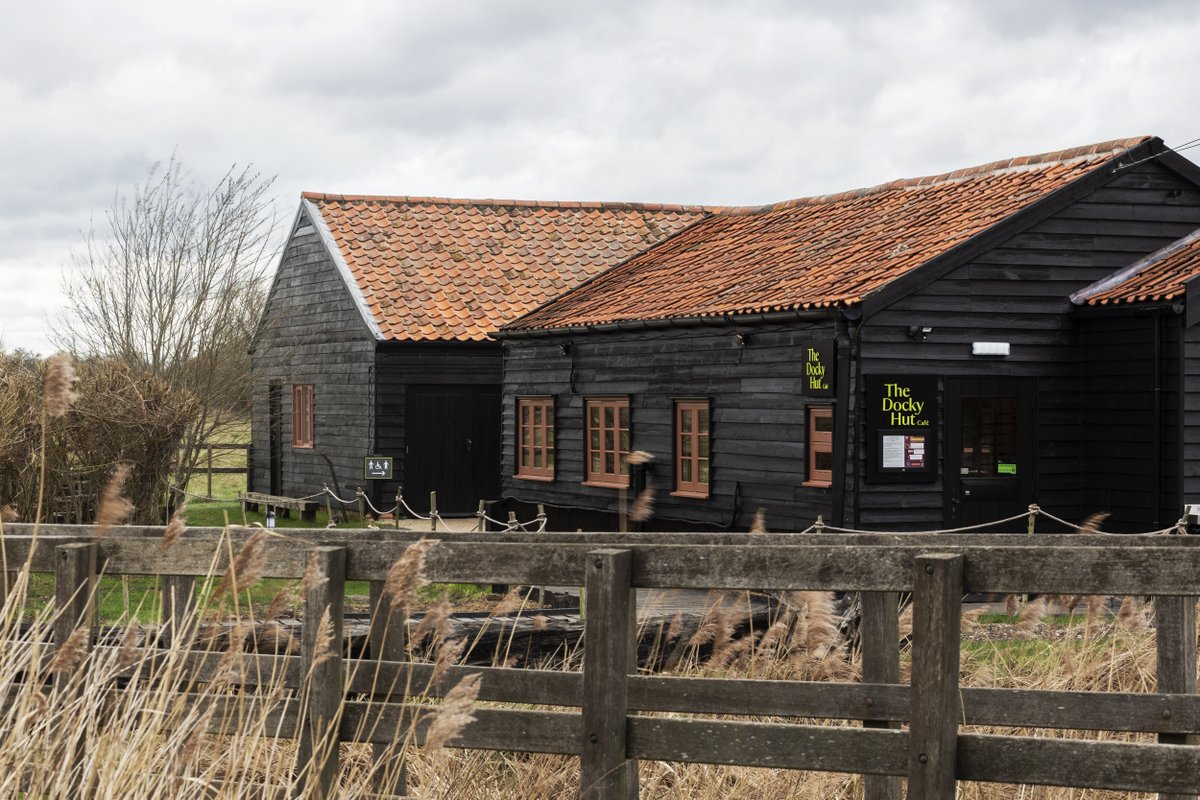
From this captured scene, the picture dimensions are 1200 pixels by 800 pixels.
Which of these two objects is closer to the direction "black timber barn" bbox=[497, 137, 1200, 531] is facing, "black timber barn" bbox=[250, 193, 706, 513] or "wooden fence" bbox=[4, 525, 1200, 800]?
the wooden fence

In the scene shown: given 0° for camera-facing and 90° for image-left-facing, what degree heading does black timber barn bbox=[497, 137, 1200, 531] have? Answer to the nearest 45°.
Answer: approximately 315°

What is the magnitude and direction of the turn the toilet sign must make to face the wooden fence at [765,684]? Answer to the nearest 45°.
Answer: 0° — it already faces it

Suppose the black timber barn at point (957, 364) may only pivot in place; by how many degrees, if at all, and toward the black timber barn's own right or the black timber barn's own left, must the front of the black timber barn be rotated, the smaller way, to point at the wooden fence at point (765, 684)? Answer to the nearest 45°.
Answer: approximately 45° to the black timber barn's own right

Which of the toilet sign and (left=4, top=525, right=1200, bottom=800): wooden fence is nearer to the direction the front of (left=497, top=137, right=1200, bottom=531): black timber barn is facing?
the wooden fence

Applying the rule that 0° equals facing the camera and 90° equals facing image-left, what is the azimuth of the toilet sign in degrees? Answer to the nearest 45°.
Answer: approximately 0°
